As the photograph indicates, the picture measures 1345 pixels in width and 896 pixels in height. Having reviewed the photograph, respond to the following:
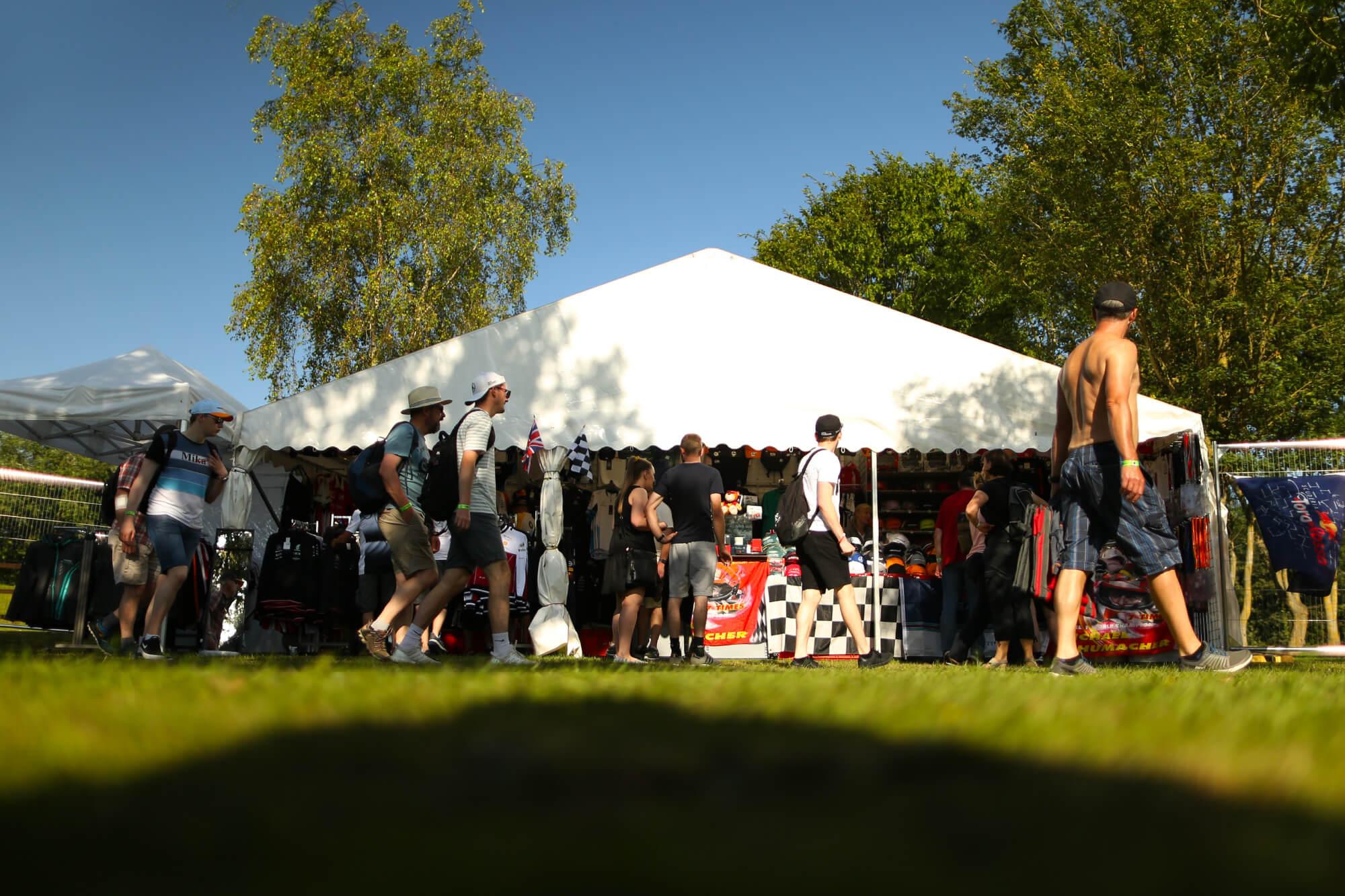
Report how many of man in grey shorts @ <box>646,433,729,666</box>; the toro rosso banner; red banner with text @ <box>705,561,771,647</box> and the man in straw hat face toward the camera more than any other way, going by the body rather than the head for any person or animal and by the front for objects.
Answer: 2

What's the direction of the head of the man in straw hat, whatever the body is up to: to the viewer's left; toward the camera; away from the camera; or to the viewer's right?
to the viewer's right

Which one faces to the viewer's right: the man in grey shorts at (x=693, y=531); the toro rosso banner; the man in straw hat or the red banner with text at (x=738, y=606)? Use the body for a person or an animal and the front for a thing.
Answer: the man in straw hat

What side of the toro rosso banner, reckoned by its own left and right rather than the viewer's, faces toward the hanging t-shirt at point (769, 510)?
right

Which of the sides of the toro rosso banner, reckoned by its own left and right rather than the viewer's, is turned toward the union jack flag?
right

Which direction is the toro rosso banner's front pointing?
toward the camera

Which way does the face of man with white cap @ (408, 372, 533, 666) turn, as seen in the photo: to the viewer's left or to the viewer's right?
to the viewer's right

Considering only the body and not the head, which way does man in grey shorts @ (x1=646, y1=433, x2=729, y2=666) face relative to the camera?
away from the camera

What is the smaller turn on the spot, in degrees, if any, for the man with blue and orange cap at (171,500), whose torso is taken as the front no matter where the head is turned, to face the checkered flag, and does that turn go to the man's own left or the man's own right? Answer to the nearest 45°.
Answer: approximately 90° to the man's own left

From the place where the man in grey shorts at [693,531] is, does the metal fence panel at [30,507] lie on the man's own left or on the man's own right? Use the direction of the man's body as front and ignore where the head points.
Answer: on the man's own left

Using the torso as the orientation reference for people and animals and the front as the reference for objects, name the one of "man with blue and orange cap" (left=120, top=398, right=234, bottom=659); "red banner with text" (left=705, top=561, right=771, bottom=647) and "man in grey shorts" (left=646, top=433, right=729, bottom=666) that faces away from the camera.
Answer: the man in grey shorts

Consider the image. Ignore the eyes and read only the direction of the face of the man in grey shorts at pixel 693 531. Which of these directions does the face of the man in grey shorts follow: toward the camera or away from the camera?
away from the camera

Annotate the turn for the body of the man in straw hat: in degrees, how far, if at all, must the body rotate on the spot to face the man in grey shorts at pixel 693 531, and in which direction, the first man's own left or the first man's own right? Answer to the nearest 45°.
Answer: approximately 45° to the first man's own left

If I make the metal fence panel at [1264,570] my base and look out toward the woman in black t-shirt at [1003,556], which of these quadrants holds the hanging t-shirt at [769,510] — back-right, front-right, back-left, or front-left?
front-right
